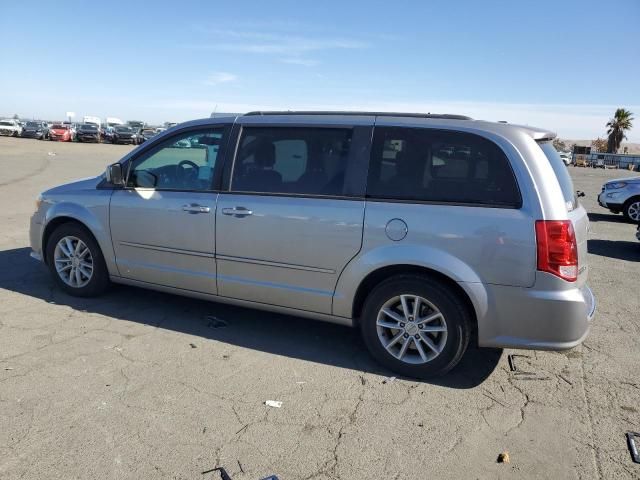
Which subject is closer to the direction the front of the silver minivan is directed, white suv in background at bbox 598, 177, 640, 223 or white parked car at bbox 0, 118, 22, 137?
the white parked car

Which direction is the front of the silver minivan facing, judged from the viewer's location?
facing away from the viewer and to the left of the viewer

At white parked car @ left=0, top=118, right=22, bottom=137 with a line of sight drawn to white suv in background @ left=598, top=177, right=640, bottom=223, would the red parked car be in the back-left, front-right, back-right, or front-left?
front-left

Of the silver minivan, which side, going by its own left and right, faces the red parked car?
front

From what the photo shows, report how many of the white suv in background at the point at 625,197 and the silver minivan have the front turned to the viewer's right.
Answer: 0

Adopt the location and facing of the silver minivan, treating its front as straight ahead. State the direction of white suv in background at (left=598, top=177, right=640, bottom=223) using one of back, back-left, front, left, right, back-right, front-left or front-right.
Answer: right

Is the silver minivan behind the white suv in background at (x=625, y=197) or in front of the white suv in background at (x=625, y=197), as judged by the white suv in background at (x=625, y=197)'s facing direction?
in front

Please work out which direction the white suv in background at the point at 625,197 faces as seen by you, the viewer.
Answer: facing the viewer and to the left of the viewer

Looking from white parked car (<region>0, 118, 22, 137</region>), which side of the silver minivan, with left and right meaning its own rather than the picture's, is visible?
front

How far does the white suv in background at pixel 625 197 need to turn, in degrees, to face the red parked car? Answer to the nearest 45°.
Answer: approximately 45° to its right
